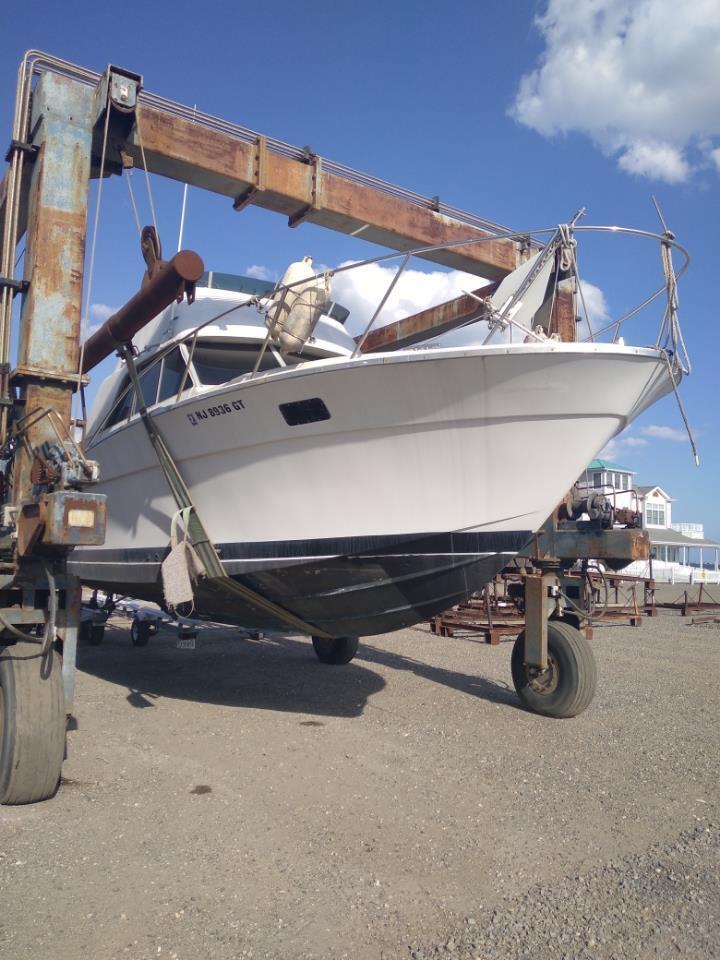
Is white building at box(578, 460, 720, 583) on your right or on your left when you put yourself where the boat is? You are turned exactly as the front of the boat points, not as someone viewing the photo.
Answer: on your left
